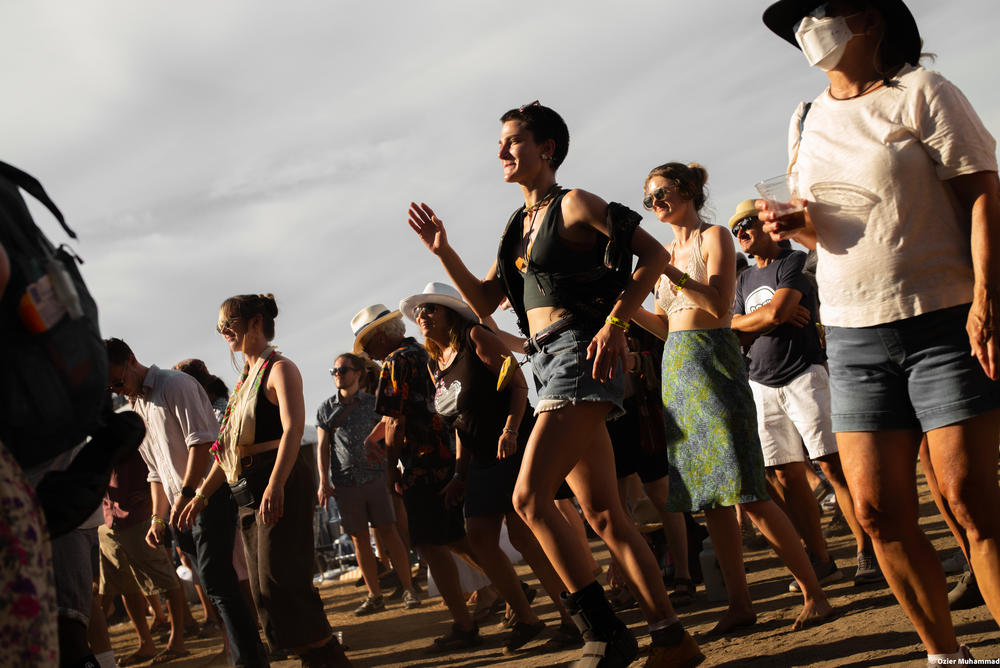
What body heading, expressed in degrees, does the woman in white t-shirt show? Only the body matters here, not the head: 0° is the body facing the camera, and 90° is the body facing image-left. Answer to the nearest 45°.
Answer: approximately 45°

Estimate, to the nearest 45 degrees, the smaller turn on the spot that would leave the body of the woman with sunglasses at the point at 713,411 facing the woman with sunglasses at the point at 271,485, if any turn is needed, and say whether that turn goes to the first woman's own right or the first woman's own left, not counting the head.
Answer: approximately 45° to the first woman's own right

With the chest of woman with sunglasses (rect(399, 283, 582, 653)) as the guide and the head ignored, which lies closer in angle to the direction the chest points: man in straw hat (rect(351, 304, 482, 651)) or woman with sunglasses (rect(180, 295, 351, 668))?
the woman with sunglasses

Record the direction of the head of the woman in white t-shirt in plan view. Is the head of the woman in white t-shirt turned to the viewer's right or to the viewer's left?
to the viewer's left

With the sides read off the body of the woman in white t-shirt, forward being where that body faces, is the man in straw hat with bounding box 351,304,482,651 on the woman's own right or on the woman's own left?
on the woman's own right

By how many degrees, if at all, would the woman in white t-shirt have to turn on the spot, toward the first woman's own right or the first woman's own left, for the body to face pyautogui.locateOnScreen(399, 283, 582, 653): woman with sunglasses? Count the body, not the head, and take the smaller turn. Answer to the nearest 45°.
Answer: approximately 90° to the first woman's own right

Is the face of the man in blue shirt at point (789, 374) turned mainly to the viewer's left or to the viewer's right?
to the viewer's left

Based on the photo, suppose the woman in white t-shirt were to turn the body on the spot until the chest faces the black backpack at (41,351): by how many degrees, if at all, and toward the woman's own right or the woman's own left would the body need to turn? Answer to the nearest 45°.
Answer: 0° — they already face it
